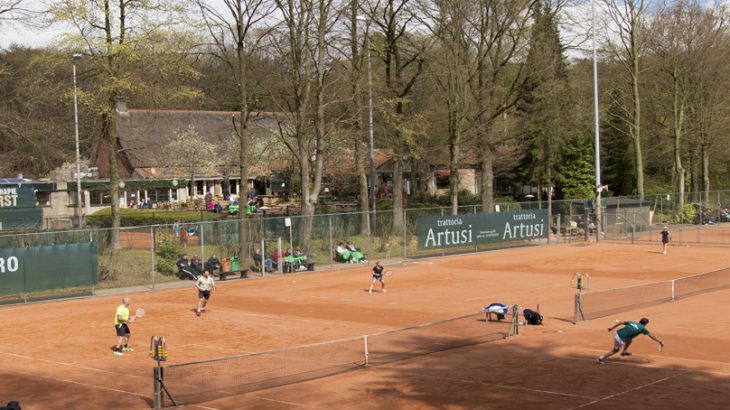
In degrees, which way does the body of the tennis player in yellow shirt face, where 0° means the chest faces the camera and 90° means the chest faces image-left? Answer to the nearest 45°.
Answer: approximately 270°

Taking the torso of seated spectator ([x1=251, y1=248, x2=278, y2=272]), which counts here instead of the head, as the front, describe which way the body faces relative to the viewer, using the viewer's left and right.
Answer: facing the viewer and to the right of the viewer

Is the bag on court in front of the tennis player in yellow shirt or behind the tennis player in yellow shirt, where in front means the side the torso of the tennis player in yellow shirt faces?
in front

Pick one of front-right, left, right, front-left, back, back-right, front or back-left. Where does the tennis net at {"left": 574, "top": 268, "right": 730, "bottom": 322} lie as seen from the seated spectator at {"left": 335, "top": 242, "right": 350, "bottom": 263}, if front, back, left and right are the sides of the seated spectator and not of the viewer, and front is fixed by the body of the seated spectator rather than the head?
front-left

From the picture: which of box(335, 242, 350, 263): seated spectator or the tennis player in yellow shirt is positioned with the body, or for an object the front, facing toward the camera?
the seated spectator

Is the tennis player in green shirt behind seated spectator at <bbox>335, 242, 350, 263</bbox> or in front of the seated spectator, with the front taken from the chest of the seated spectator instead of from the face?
in front

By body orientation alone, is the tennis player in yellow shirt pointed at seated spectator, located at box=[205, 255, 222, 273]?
no

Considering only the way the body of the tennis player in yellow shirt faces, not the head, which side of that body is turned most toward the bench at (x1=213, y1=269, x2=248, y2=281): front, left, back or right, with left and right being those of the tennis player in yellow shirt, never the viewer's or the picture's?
left

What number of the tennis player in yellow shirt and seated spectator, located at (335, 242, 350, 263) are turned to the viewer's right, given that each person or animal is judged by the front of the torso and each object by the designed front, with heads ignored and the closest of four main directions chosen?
1

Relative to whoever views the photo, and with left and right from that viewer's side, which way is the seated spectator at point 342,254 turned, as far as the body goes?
facing the viewer

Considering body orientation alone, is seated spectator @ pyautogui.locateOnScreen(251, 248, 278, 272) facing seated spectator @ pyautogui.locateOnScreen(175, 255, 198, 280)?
no

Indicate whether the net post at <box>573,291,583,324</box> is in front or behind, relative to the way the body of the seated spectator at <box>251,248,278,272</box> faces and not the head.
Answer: in front

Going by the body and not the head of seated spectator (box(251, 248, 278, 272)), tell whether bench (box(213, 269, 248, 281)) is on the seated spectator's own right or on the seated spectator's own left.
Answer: on the seated spectator's own right

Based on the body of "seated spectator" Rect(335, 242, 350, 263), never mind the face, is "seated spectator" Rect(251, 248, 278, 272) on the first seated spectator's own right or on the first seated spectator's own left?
on the first seated spectator's own right

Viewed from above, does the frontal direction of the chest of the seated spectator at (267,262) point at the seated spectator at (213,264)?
no

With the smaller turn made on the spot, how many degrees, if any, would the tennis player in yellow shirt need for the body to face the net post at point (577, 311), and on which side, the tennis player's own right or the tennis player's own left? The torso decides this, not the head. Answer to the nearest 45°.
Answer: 0° — they already face it
